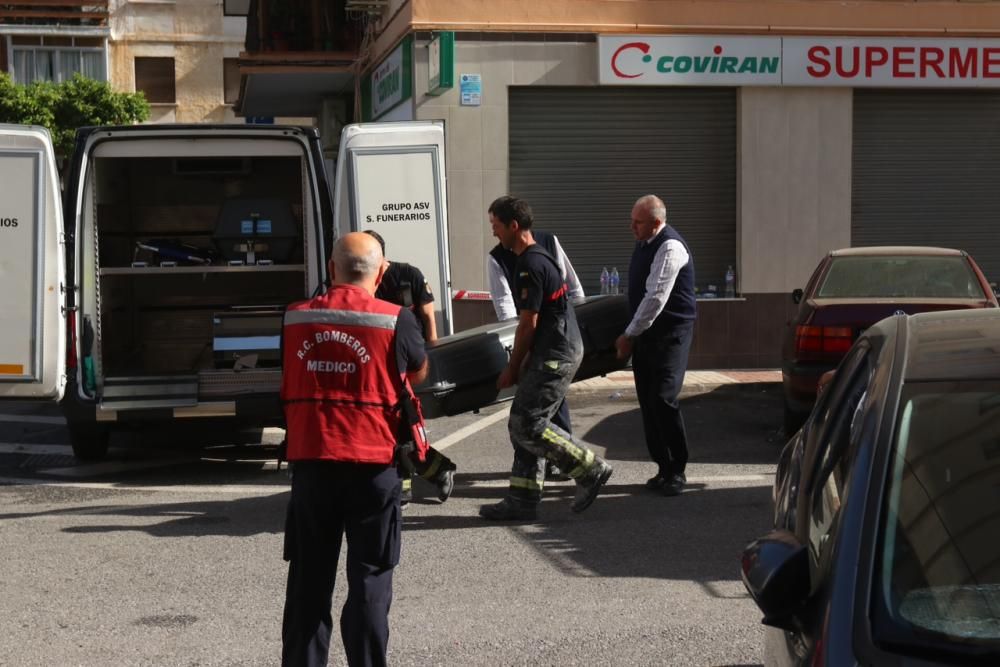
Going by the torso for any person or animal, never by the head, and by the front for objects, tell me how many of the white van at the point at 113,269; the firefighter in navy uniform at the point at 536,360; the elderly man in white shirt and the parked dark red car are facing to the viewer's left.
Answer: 2

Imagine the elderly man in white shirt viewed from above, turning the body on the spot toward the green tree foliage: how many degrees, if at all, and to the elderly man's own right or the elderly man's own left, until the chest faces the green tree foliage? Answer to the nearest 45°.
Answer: approximately 45° to the elderly man's own right

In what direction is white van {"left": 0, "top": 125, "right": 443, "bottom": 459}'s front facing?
away from the camera

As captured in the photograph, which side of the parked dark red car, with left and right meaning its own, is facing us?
back

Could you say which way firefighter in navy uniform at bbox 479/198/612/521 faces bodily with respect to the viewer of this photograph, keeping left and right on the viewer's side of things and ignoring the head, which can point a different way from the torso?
facing to the left of the viewer

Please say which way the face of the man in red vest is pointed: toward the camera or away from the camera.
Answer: away from the camera

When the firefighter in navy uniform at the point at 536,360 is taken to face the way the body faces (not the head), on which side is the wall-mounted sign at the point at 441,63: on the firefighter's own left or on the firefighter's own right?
on the firefighter's own right

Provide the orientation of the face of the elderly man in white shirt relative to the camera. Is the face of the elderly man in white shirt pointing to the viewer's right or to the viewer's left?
to the viewer's left

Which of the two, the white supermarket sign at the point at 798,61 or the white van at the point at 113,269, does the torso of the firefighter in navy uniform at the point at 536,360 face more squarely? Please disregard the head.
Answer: the white van

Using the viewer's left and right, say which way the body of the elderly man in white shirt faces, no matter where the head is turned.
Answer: facing to the left of the viewer

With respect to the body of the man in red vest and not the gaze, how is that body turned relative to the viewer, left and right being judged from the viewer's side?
facing away from the viewer

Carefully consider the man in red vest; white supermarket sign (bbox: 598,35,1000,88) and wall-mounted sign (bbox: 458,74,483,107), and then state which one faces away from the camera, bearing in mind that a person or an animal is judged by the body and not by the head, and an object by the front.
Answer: the man in red vest

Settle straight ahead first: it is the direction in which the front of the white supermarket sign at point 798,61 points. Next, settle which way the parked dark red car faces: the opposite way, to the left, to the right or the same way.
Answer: the opposite way

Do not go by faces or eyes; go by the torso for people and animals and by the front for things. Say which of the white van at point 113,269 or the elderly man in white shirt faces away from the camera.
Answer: the white van

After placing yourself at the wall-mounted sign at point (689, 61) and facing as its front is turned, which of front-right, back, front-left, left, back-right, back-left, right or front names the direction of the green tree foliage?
back-right

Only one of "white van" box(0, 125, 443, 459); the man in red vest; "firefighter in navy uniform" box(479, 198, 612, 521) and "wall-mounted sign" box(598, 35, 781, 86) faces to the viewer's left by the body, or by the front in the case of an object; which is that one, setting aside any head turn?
the firefighter in navy uniform
